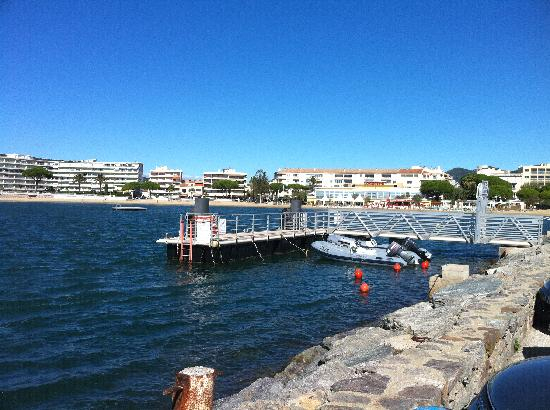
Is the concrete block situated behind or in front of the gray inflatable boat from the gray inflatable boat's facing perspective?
behind

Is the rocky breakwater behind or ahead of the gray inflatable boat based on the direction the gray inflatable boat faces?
behind

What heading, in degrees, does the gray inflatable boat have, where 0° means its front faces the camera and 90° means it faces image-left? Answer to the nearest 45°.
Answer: approximately 135°

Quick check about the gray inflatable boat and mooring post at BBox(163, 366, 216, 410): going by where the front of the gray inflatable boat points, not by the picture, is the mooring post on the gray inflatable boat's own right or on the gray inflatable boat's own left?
on the gray inflatable boat's own left

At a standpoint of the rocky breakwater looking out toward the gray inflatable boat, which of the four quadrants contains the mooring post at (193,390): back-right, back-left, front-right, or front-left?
back-left
